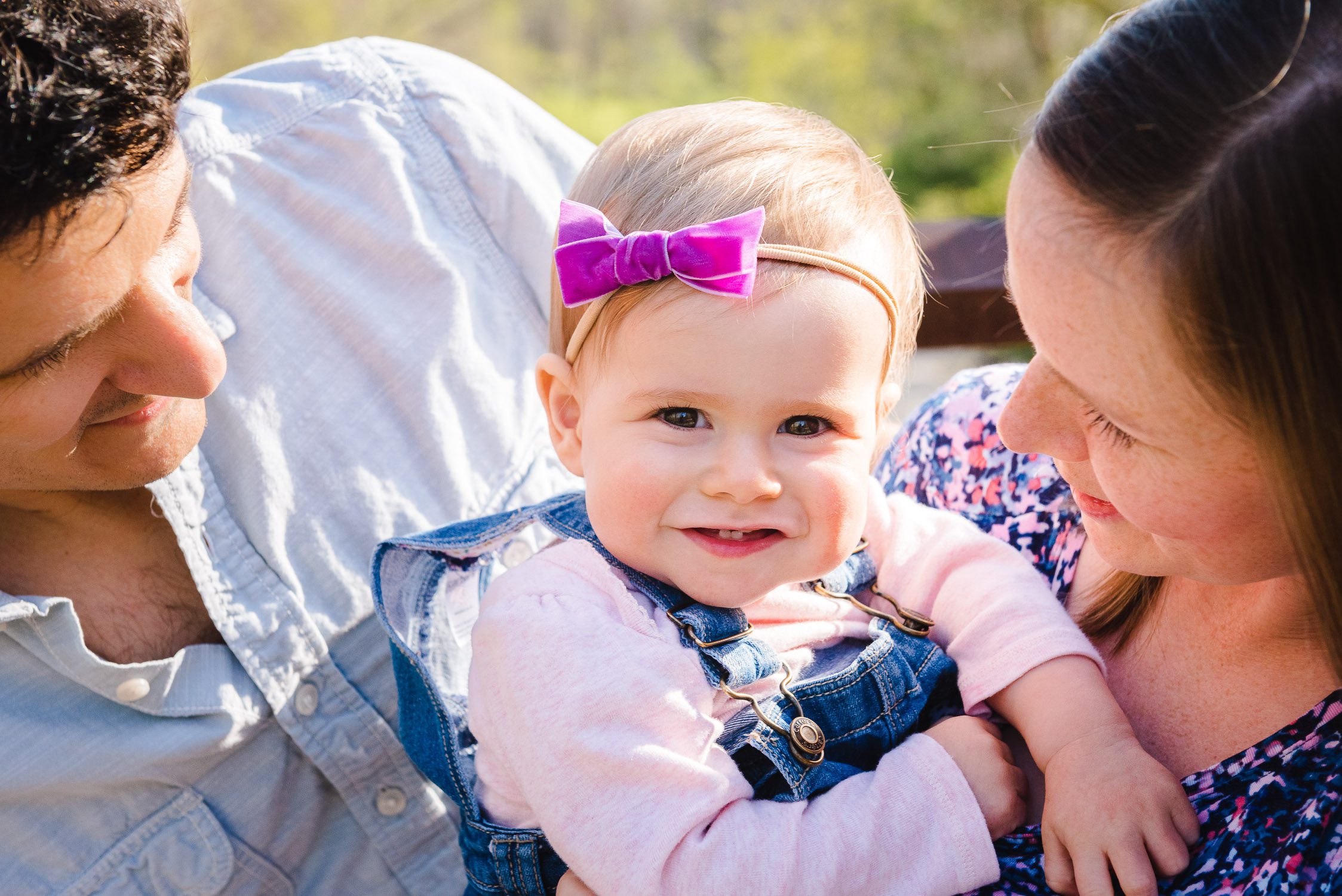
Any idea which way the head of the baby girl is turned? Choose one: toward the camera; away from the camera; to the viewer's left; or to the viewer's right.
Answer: toward the camera

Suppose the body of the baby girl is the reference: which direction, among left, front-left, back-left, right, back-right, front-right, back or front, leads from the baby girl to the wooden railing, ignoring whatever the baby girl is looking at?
back-left

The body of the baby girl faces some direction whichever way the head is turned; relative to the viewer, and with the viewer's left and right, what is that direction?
facing the viewer and to the right of the viewer
